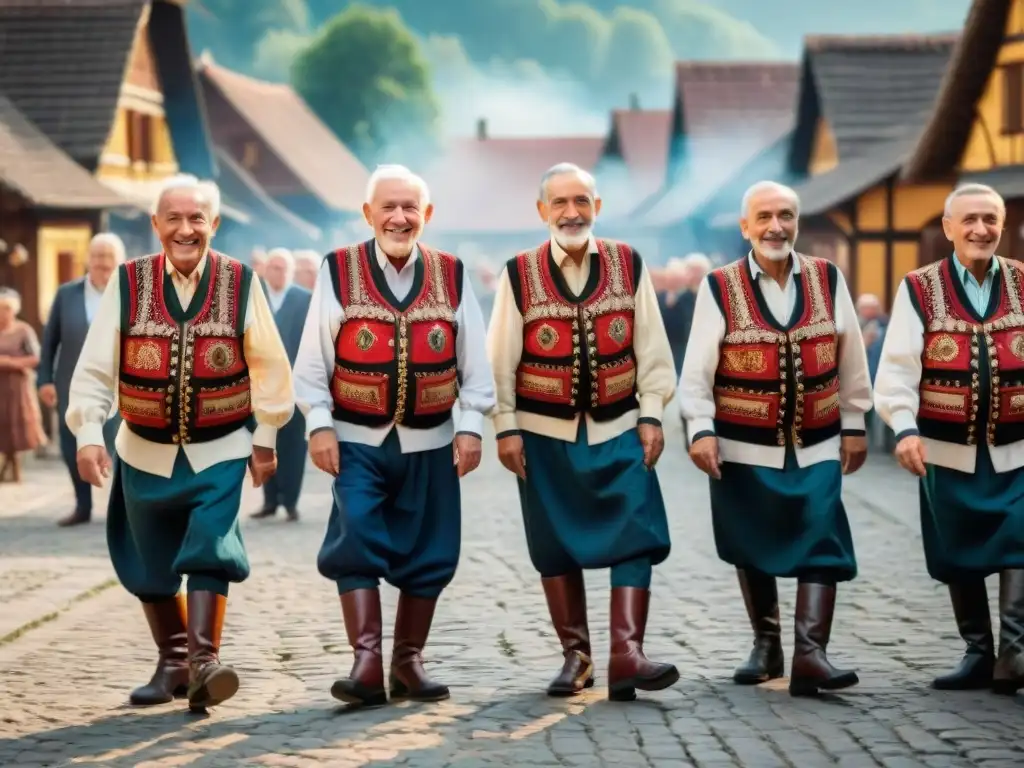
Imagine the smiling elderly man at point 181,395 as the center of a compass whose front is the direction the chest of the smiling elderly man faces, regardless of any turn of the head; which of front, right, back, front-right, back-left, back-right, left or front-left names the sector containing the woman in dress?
back

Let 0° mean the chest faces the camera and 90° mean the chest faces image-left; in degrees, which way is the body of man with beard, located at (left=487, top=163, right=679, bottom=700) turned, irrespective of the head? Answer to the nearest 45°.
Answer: approximately 0°

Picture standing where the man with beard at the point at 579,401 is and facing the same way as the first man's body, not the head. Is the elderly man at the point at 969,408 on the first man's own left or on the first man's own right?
on the first man's own left

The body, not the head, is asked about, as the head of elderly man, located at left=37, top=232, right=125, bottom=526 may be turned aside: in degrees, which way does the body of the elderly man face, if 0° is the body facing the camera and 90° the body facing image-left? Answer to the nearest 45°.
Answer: approximately 0°

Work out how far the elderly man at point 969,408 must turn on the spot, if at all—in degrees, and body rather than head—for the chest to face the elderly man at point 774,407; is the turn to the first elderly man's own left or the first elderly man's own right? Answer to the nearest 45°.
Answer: approximately 90° to the first elderly man's own right
